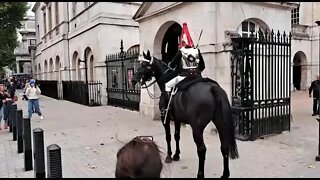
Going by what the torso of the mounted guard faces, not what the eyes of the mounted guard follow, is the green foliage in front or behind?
in front

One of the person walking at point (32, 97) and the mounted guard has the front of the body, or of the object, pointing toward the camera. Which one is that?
the person walking

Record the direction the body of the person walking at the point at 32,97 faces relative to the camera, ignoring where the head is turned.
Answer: toward the camera

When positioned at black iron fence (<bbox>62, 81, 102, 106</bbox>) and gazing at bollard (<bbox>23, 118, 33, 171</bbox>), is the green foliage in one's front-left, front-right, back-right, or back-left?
back-right

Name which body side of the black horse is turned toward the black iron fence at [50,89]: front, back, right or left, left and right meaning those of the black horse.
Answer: front

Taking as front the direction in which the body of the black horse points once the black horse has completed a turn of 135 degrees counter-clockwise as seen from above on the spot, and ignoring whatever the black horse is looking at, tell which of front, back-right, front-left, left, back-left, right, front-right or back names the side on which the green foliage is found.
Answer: back-right

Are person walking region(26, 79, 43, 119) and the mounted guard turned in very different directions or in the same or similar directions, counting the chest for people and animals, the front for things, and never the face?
very different directions

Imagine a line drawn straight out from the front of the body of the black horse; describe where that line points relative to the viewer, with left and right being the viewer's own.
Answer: facing away from the viewer and to the left of the viewer

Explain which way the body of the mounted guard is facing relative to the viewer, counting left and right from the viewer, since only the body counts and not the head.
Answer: facing away from the viewer and to the left of the viewer

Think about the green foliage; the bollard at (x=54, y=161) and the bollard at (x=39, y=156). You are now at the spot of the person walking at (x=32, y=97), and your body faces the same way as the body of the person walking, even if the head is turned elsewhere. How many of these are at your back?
1

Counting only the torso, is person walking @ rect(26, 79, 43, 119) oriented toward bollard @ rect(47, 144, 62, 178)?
yes

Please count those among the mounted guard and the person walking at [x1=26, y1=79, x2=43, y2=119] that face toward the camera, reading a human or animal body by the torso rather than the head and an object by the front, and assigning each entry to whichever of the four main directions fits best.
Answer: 1
